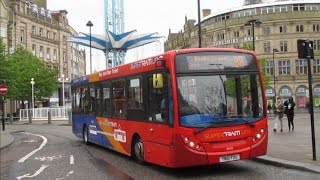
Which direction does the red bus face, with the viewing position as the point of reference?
facing the viewer and to the right of the viewer

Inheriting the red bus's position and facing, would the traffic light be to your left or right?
on your left
